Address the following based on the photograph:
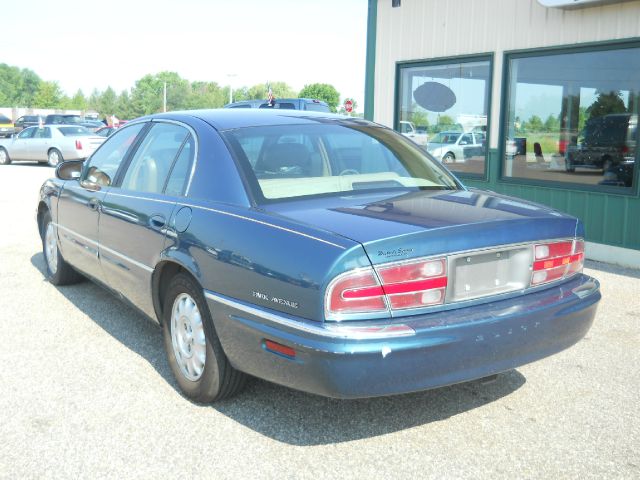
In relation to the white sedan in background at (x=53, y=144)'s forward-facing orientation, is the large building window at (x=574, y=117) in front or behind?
behind

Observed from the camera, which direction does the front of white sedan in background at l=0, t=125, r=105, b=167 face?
facing away from the viewer and to the left of the viewer
